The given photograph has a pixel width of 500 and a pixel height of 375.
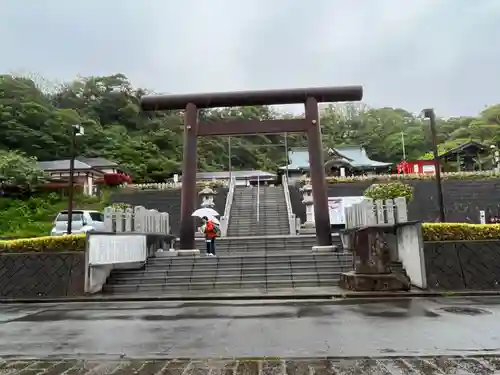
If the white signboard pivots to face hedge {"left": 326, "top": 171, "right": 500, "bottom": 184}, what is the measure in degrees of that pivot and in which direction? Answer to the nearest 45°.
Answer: approximately 135° to its left

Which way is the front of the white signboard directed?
toward the camera

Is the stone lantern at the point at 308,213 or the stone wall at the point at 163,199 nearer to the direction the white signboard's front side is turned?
the stone lantern

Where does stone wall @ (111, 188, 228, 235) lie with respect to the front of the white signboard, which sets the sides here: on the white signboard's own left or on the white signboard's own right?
on the white signboard's own right

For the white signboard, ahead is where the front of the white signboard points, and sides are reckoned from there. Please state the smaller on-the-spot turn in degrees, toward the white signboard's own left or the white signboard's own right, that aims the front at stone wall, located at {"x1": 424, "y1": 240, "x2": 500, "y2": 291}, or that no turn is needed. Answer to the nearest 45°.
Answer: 0° — it already faces it

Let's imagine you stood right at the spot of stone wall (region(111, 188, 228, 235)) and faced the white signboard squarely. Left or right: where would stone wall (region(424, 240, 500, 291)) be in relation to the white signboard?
right

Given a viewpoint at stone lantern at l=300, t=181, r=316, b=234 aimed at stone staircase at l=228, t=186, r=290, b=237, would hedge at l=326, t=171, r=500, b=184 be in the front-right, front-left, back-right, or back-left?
back-right

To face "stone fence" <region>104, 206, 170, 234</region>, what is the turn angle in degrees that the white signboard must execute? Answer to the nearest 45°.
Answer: approximately 45° to its right

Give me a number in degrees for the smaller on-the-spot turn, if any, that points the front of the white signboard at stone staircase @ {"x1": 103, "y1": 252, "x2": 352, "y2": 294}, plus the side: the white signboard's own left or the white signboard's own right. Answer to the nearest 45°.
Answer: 0° — it already faces it

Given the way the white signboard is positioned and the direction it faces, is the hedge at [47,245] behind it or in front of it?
in front

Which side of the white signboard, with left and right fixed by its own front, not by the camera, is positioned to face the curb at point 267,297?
front

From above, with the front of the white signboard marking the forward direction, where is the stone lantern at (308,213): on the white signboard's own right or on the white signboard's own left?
on the white signboard's own right

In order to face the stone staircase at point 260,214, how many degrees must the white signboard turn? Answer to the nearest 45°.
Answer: approximately 90° to its right
